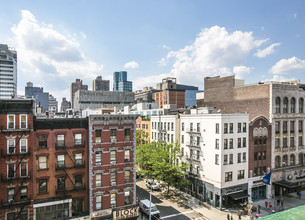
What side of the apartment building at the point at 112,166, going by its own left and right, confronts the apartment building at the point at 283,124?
left

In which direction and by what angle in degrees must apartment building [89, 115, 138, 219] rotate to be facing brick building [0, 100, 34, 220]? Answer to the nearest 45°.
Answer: approximately 90° to its right

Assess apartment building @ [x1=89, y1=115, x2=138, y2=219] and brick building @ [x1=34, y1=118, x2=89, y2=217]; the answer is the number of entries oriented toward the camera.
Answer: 2

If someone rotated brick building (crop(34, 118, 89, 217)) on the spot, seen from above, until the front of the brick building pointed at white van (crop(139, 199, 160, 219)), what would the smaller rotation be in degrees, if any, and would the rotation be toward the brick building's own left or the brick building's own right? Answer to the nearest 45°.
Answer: approximately 90° to the brick building's own left

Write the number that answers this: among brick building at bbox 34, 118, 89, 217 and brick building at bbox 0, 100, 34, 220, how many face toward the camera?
2

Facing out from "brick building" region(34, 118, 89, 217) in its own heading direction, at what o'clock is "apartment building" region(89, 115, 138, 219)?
The apartment building is roughly at 9 o'clock from the brick building.

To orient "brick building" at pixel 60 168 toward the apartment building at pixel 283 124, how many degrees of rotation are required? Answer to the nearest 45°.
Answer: approximately 90° to its left

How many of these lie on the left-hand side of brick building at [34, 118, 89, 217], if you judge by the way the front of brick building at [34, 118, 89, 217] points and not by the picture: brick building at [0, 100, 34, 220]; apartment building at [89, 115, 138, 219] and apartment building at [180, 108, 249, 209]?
2

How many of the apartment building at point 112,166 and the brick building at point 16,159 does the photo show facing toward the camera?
2

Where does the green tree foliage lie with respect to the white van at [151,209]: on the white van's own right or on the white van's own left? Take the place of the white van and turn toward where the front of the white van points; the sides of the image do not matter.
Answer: on the white van's own left
